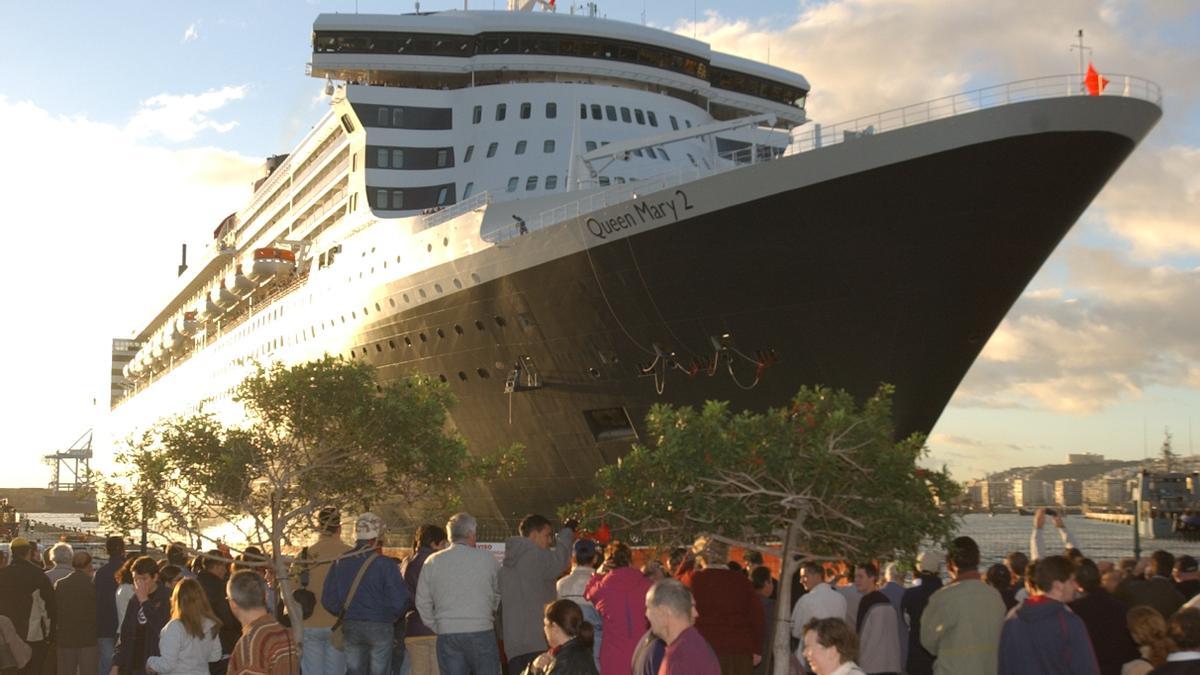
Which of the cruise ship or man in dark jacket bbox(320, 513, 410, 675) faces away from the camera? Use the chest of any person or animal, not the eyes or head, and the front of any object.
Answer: the man in dark jacket

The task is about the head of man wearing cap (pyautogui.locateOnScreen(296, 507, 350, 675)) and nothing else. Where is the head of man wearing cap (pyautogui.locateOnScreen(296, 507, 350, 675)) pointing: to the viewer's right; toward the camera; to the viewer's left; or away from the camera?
away from the camera

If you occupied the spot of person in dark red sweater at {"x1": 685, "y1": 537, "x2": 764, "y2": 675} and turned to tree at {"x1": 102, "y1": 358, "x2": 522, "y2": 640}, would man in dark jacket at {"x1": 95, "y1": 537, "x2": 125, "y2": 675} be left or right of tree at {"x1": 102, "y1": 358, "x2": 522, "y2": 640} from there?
left

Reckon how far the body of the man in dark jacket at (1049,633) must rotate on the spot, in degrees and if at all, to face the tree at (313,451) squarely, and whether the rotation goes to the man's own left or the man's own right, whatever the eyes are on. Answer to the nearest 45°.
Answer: approximately 90° to the man's own left

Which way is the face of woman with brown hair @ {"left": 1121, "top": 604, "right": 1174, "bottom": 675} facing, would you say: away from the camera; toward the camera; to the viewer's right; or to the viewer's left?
away from the camera

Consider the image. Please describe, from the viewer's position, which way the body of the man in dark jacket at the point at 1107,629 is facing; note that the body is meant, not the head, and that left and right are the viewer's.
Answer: facing away from the viewer and to the left of the viewer

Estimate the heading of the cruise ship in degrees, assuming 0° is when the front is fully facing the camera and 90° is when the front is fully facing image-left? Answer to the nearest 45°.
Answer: approximately 315°

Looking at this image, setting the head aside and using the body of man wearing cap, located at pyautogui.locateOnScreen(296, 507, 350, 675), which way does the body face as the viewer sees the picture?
away from the camera

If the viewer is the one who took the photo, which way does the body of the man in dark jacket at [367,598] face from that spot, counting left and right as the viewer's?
facing away from the viewer
